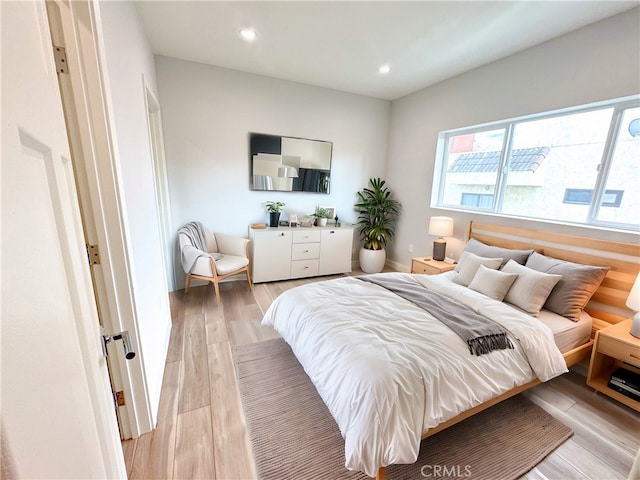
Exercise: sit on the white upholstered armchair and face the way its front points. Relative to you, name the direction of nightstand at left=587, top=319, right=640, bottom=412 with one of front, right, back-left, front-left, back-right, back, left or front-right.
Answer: front

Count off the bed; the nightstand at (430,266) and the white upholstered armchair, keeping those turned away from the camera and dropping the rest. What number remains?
0

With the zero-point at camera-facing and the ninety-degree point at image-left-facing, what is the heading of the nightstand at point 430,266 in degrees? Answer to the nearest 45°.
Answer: approximately 45°

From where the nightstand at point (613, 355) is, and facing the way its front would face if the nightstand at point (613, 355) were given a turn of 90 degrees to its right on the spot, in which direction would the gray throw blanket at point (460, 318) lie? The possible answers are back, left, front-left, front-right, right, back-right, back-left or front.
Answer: left

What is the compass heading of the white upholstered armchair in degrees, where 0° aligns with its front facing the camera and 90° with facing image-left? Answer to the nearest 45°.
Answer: approximately 315°

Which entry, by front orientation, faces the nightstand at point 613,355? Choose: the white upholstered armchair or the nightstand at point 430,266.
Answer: the white upholstered armchair

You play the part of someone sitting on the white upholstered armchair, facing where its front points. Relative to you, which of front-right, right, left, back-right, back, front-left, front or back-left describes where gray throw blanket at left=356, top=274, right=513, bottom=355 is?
front

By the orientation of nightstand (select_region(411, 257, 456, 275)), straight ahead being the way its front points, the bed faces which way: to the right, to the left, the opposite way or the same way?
the same way

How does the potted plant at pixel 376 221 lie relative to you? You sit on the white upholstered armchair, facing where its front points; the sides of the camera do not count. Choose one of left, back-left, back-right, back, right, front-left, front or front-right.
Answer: front-left

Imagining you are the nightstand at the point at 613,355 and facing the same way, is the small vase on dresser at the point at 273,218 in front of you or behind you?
in front

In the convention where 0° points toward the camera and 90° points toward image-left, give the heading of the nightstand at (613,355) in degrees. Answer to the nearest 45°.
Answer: approximately 45°

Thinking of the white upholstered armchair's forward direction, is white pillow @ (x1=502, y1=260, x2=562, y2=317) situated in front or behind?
in front

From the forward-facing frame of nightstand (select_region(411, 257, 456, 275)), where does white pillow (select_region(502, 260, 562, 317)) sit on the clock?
The white pillow is roughly at 9 o'clock from the nightstand.

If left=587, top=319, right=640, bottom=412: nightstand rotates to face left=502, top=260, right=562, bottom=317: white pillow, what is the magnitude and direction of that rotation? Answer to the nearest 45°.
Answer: approximately 45° to its right

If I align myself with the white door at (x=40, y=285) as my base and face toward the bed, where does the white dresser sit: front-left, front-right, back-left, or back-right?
front-left

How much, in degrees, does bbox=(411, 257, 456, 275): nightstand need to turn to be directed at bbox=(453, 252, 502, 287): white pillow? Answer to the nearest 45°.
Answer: approximately 90° to its left
